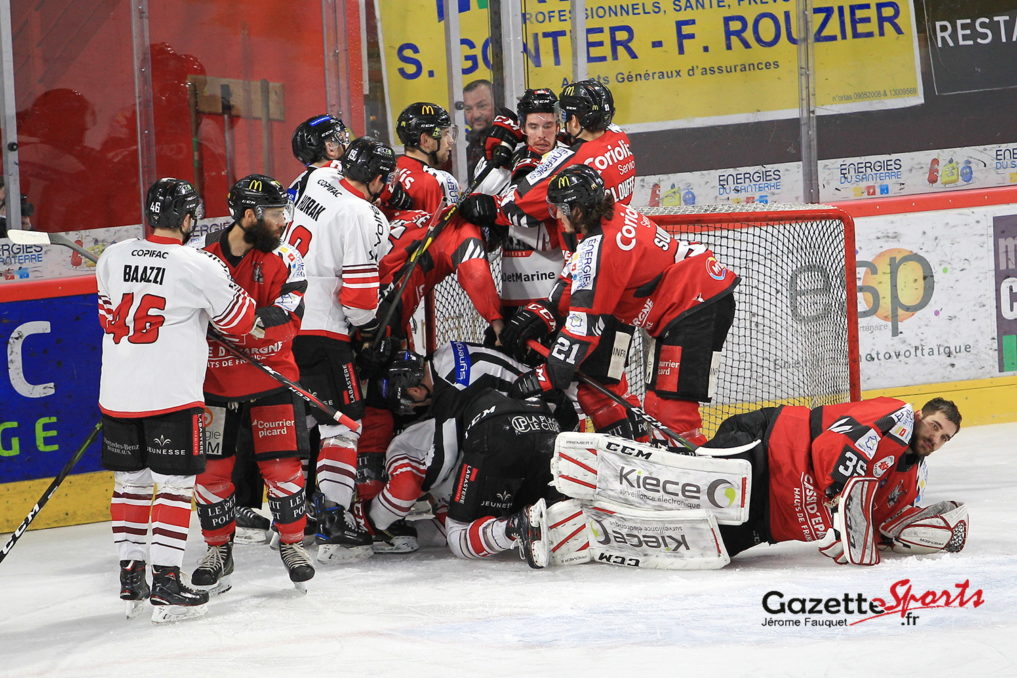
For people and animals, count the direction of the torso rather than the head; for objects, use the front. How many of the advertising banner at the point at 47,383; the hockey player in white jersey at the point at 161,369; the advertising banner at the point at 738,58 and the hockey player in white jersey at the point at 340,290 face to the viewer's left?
0

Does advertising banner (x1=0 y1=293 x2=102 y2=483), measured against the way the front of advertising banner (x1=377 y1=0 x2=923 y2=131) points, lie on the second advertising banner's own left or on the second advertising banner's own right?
on the second advertising banner's own right

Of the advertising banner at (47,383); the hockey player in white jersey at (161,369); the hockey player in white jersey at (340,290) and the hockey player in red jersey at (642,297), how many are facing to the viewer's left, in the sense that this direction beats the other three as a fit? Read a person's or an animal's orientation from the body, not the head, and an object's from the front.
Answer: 1

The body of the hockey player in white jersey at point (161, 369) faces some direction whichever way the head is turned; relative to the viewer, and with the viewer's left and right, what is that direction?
facing away from the viewer and to the right of the viewer

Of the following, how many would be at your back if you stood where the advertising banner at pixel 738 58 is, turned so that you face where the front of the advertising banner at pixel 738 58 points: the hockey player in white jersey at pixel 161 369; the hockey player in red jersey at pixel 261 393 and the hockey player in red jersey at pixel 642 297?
0

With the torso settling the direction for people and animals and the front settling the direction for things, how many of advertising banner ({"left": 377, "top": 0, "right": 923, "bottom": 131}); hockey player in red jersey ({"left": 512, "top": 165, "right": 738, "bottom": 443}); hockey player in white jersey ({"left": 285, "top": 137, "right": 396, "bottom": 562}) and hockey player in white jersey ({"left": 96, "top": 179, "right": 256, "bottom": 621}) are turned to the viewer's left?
1

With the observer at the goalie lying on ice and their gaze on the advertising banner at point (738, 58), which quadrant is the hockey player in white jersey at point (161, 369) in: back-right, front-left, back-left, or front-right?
back-left

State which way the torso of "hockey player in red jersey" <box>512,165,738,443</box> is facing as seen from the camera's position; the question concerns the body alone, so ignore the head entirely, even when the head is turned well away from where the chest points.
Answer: to the viewer's left

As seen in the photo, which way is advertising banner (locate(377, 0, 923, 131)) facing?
toward the camera

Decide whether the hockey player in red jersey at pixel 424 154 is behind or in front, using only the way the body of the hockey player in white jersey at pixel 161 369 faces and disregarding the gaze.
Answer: in front

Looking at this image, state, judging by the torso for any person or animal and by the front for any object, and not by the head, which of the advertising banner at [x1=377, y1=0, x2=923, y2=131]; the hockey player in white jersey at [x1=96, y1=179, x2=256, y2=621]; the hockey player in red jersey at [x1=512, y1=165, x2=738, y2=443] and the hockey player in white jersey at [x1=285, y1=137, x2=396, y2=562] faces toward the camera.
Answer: the advertising banner

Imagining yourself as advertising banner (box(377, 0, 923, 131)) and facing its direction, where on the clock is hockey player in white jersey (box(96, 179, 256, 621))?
The hockey player in white jersey is roughly at 1 o'clock from the advertising banner.

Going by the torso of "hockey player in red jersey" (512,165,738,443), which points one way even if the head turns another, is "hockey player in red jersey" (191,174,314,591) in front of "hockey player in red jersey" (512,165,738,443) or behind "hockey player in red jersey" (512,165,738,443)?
in front

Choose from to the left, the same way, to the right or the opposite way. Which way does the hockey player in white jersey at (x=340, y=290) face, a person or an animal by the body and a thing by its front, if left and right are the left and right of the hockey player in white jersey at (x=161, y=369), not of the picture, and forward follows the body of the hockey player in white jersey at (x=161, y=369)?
the same way

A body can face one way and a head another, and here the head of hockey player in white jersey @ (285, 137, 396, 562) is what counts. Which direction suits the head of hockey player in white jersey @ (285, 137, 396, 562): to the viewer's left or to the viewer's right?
to the viewer's right
